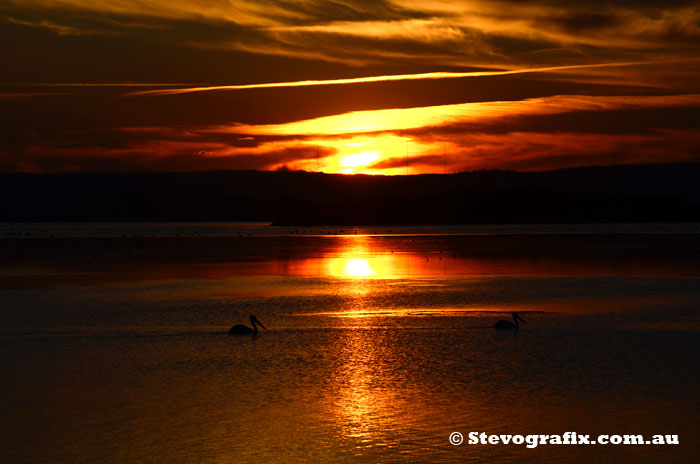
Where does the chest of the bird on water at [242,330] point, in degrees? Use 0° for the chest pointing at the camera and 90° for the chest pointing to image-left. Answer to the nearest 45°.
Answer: approximately 270°
